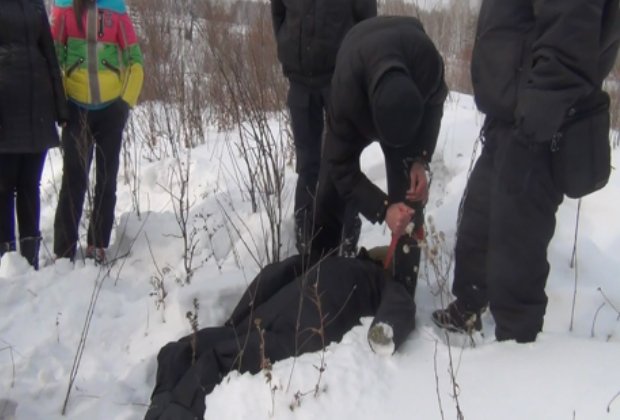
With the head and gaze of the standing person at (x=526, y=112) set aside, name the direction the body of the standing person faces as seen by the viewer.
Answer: to the viewer's left

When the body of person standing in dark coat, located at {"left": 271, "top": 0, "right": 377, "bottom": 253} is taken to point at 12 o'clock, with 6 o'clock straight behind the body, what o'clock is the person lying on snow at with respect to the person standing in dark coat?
The person lying on snow is roughly at 12 o'clock from the person standing in dark coat.

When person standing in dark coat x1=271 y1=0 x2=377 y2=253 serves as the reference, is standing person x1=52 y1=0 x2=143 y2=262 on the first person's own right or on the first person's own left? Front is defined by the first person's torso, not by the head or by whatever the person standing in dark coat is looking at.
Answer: on the first person's own right

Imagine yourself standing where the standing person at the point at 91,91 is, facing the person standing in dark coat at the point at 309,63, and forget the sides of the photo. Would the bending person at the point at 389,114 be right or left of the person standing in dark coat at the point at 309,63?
right

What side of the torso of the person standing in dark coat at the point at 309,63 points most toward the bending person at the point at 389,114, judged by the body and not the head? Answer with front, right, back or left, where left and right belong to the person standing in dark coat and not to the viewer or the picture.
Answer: front

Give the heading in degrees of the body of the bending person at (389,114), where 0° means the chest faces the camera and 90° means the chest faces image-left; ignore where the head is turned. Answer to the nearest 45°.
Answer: approximately 315°
